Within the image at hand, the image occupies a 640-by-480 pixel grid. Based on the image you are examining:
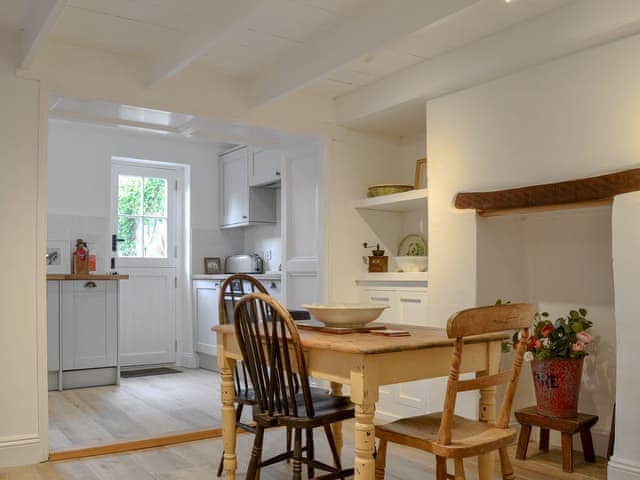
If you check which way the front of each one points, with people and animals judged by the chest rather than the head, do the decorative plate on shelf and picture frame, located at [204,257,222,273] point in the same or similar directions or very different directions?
same or similar directions

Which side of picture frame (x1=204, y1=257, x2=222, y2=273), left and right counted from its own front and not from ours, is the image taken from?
front

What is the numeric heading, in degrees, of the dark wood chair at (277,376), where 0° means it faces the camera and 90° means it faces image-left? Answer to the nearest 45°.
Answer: approximately 225°

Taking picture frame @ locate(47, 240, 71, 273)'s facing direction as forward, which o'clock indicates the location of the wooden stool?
The wooden stool is roughly at 11 o'clock from the picture frame.

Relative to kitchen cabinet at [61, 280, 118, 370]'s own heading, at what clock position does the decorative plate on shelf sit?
The decorative plate on shelf is roughly at 10 o'clock from the kitchen cabinet.

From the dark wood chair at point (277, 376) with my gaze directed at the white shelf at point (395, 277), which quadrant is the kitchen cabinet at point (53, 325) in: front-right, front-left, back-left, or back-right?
front-left

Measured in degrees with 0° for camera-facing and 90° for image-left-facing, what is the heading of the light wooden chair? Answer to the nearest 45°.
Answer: approximately 135°

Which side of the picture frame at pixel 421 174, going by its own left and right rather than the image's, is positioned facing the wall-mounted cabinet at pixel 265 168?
right

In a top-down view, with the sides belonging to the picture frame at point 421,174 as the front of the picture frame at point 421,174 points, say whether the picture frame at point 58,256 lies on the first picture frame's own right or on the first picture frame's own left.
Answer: on the first picture frame's own right

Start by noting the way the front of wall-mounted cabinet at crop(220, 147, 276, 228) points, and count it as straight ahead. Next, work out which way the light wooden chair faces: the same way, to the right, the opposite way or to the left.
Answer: to the right

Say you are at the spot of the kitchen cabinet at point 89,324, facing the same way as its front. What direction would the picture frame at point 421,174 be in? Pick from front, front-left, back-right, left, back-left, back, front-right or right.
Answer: front-left

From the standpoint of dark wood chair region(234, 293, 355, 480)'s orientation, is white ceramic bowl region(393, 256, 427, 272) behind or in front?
in front

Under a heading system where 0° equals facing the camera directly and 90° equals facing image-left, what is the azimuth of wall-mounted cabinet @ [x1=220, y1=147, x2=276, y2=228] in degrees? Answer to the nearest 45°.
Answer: approximately 45°

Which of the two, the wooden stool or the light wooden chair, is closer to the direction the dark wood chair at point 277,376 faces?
the wooden stool

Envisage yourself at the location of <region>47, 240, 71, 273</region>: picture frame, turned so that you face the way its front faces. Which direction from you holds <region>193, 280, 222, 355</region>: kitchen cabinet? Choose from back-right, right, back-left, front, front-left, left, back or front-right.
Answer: left

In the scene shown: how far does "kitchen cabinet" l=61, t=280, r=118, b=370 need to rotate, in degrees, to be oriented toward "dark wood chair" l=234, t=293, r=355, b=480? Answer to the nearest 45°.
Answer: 0° — it already faces it

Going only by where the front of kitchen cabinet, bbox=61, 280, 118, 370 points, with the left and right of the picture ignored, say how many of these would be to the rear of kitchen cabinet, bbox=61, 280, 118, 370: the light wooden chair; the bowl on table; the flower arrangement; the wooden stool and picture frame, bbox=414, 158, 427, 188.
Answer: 0

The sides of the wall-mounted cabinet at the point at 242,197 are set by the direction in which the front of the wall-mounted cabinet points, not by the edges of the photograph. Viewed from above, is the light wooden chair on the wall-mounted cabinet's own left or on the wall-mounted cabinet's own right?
on the wall-mounted cabinet's own left
